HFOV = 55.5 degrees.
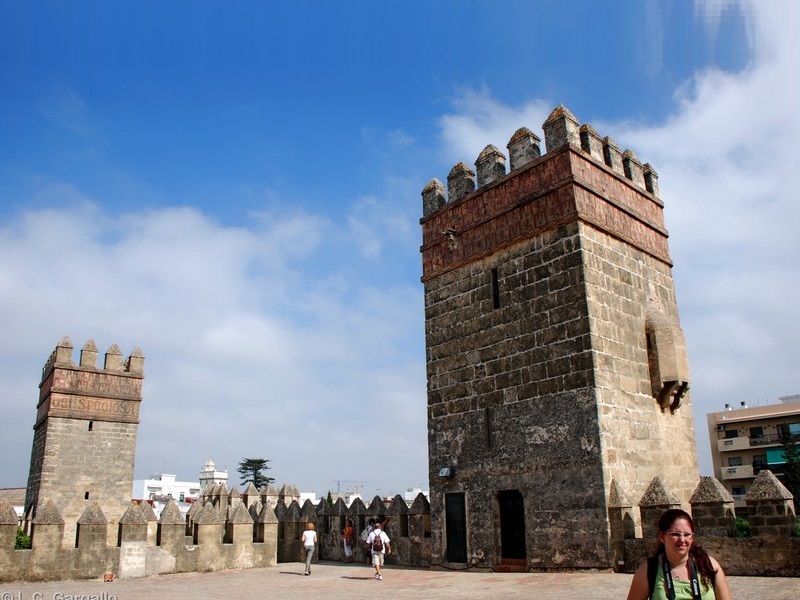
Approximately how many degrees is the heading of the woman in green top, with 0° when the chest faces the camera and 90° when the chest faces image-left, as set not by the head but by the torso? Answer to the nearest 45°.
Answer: approximately 0°

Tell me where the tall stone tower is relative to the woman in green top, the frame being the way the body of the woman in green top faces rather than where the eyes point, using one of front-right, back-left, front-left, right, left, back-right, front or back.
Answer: back

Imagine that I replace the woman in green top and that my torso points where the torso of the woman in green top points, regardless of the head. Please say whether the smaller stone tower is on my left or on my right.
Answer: on my right

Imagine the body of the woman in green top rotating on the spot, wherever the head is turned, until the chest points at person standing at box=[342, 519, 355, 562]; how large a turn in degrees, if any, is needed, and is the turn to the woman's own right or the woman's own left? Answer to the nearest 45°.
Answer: approximately 135° to the woman's own right

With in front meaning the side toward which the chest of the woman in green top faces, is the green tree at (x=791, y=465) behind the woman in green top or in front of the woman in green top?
behind

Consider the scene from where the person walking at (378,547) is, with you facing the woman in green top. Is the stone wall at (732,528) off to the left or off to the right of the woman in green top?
left

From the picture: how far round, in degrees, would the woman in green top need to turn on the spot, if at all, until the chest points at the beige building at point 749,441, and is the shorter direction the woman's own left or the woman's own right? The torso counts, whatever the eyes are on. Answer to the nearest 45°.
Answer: approximately 180°
